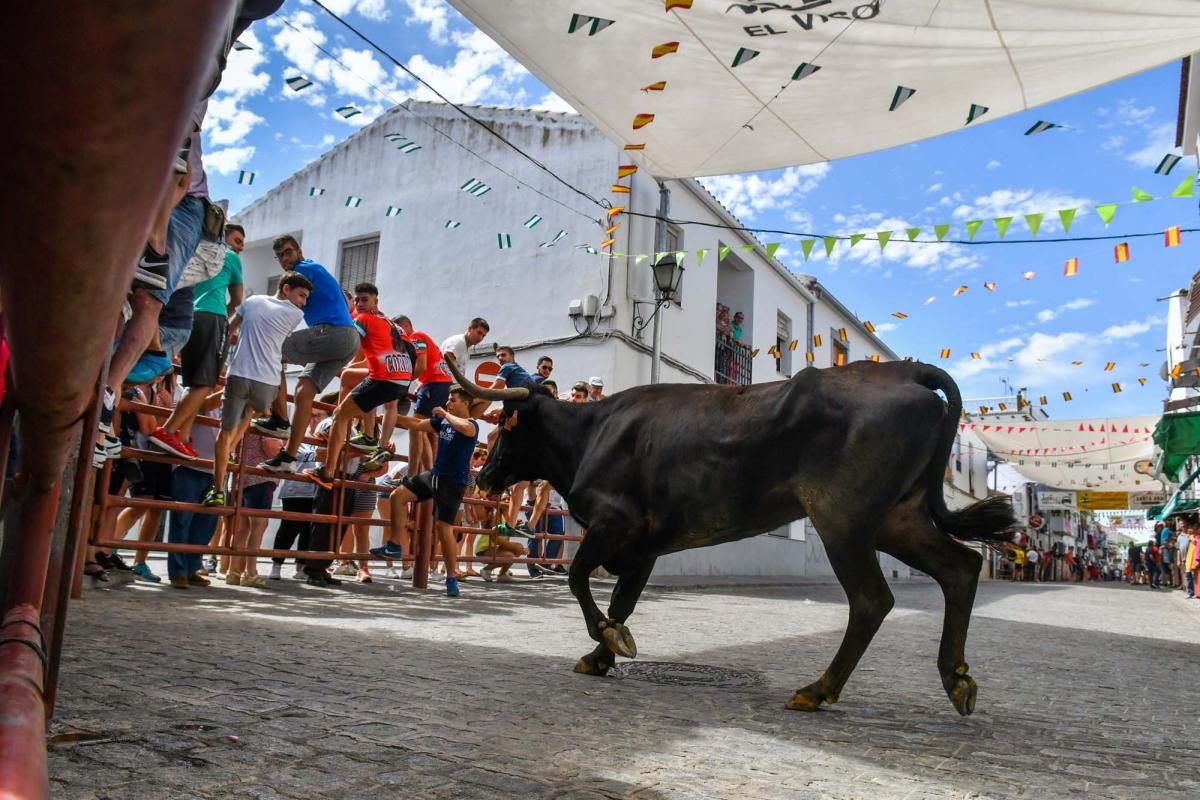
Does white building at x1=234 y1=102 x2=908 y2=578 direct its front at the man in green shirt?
no

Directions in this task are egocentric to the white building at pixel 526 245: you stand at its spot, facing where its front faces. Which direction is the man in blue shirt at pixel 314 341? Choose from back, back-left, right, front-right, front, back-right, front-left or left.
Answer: front-right

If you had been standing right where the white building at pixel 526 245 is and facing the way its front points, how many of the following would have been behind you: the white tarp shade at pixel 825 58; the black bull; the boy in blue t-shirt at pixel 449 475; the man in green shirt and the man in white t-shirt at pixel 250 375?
0

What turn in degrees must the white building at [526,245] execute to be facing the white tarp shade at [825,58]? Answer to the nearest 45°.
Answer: approximately 45° to its right

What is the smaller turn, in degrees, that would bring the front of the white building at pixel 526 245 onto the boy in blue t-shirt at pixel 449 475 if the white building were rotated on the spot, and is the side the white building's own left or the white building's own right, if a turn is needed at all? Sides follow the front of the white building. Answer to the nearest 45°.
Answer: approximately 45° to the white building's own right

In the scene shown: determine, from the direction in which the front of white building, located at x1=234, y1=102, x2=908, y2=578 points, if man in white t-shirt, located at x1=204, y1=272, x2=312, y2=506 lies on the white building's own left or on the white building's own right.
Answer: on the white building's own right

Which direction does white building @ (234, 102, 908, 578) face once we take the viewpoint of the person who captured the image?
facing the viewer and to the right of the viewer

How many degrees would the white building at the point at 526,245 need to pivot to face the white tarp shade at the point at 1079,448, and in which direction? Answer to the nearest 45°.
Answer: approximately 90° to its left
